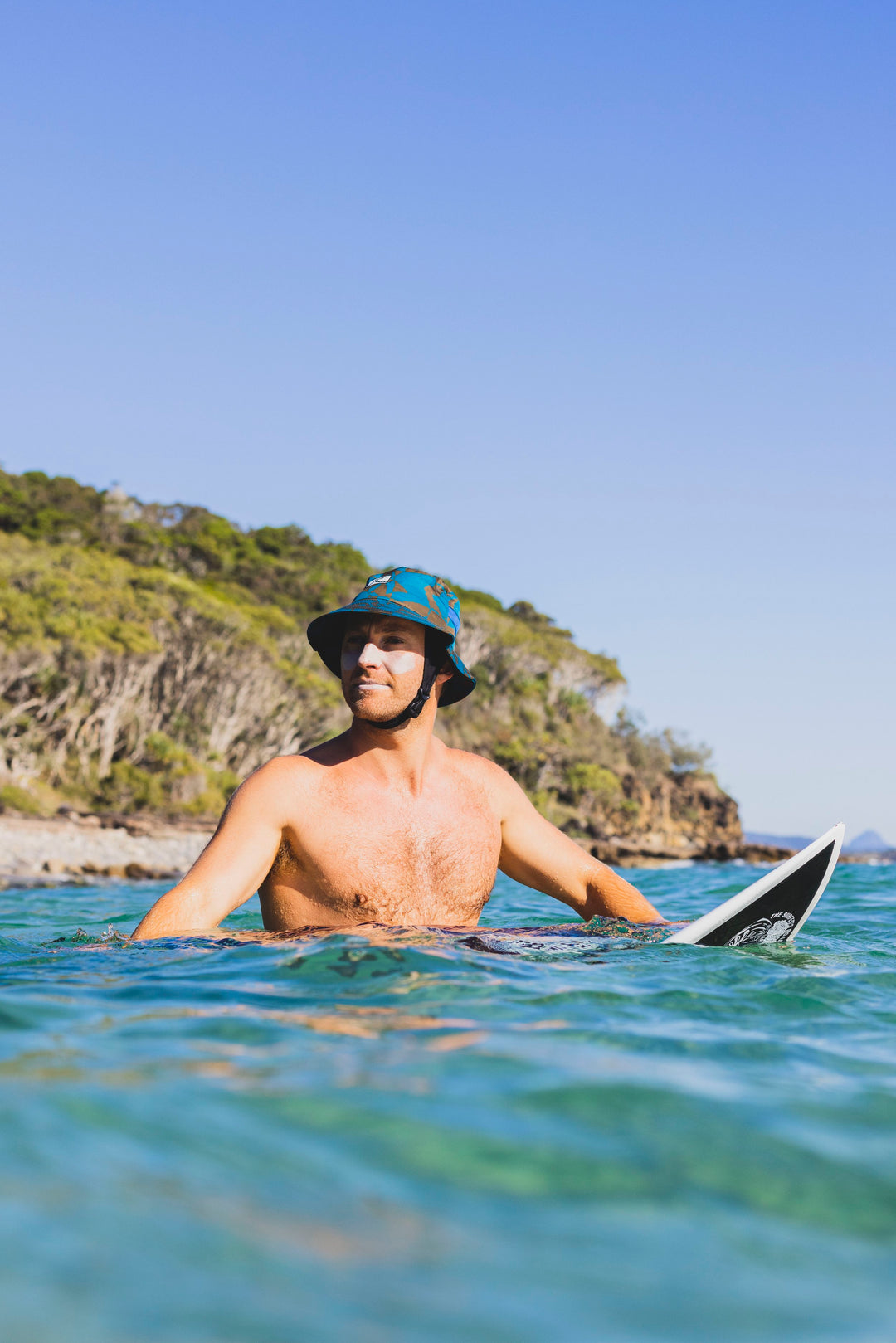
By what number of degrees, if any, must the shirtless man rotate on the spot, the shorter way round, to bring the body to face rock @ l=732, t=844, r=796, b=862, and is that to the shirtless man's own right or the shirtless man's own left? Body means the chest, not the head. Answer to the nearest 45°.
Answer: approximately 135° to the shirtless man's own left

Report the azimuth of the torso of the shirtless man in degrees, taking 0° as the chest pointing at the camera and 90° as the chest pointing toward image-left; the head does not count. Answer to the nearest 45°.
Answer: approximately 315°

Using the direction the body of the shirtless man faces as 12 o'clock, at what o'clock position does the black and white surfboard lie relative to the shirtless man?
The black and white surfboard is roughly at 10 o'clock from the shirtless man.
